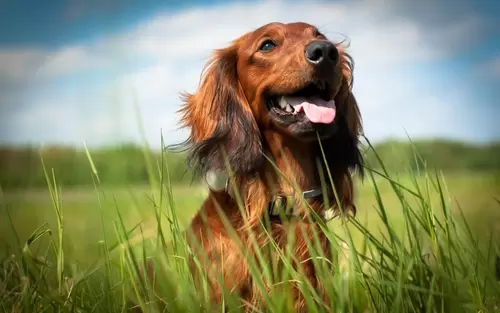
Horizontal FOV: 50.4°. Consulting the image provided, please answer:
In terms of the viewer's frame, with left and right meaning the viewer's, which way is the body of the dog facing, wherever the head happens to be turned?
facing the viewer and to the right of the viewer
